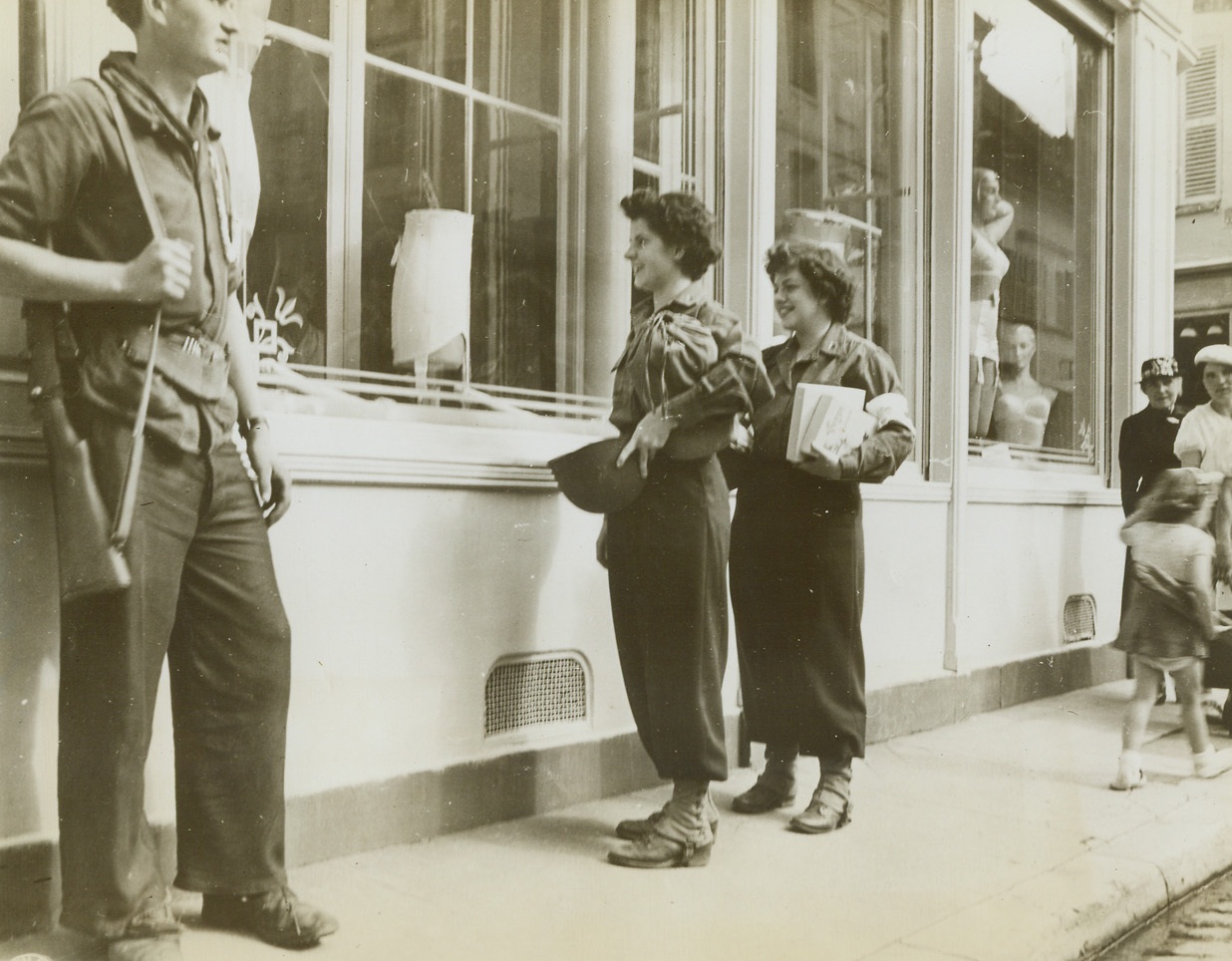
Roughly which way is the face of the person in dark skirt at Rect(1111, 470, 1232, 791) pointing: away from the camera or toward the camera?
away from the camera

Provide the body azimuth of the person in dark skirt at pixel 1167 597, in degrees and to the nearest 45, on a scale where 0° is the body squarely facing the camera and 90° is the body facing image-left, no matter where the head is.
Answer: approximately 225°

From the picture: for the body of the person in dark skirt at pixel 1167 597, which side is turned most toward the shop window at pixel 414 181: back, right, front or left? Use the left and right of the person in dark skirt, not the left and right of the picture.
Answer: back

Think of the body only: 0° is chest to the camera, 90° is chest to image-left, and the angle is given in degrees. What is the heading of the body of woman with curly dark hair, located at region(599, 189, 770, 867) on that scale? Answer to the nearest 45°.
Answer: approximately 90°

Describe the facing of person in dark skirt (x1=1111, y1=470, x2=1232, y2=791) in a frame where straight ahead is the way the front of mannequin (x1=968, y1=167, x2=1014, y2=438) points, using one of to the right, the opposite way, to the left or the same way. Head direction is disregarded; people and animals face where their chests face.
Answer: to the left

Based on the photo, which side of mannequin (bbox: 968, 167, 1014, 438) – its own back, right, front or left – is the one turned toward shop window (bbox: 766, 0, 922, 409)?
right

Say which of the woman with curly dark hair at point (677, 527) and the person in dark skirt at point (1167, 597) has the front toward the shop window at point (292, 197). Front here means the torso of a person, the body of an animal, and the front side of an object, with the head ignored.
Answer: the woman with curly dark hair

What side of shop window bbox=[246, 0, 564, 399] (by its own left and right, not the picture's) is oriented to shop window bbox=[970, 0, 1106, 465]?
left

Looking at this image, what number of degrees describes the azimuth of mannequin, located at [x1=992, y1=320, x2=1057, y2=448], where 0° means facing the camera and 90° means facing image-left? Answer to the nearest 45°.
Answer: approximately 0°

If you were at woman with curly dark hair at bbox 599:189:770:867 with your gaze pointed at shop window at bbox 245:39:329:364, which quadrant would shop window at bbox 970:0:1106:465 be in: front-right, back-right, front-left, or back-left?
back-right
